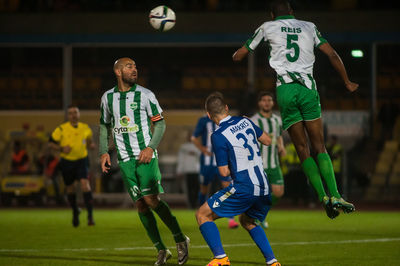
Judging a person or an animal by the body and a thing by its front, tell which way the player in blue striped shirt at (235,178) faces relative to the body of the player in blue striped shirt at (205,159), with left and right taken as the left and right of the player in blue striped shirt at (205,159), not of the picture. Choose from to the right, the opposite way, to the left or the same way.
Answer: the opposite way

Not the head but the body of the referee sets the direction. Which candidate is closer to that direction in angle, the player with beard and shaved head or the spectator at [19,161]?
the player with beard and shaved head

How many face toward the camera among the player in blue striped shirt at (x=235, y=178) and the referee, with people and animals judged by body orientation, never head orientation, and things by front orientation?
1

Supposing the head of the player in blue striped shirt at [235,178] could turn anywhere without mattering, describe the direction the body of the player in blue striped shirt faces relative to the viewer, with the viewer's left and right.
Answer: facing away from the viewer and to the left of the viewer

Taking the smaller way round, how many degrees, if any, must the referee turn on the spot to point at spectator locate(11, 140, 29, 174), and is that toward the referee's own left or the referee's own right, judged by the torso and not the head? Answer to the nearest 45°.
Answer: approximately 180°

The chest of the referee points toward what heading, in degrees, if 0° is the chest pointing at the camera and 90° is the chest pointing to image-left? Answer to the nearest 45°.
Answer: approximately 0°
